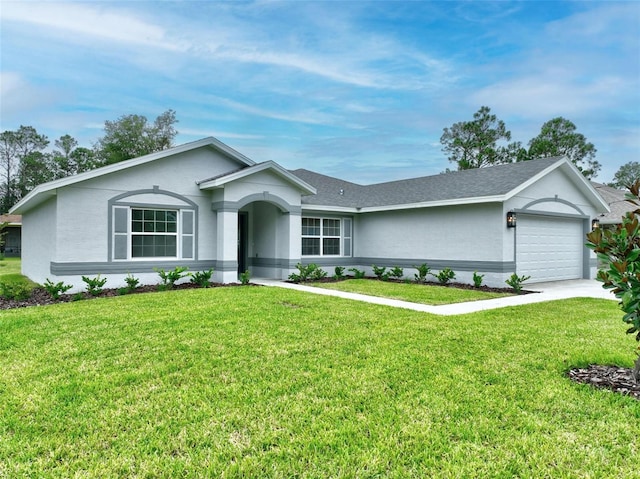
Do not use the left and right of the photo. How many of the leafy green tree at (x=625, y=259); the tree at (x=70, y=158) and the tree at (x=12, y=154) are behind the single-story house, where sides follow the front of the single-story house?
2

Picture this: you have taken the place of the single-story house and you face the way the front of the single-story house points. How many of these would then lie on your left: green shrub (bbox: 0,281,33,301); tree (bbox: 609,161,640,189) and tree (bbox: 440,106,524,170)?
2

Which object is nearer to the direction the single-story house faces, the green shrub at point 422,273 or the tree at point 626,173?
the green shrub

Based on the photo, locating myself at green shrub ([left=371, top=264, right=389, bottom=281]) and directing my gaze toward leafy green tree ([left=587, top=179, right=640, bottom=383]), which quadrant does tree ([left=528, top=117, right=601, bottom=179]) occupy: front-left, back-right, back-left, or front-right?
back-left

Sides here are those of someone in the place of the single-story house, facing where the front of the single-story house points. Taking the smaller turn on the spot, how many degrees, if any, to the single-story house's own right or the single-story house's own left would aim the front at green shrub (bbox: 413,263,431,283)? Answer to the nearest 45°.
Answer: approximately 45° to the single-story house's own left

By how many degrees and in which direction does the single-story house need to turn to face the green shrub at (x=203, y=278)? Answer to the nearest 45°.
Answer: approximately 90° to its right

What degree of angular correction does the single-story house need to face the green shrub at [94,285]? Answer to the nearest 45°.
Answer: approximately 90° to its right

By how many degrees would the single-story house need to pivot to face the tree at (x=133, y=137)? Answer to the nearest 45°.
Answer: approximately 180°

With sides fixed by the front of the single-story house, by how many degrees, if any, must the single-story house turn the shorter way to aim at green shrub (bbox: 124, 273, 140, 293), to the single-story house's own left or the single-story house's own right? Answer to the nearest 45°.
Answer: approximately 90° to the single-story house's own right

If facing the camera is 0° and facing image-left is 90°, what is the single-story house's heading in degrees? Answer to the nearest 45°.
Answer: approximately 315°

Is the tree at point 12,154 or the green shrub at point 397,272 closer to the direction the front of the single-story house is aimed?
the green shrub
